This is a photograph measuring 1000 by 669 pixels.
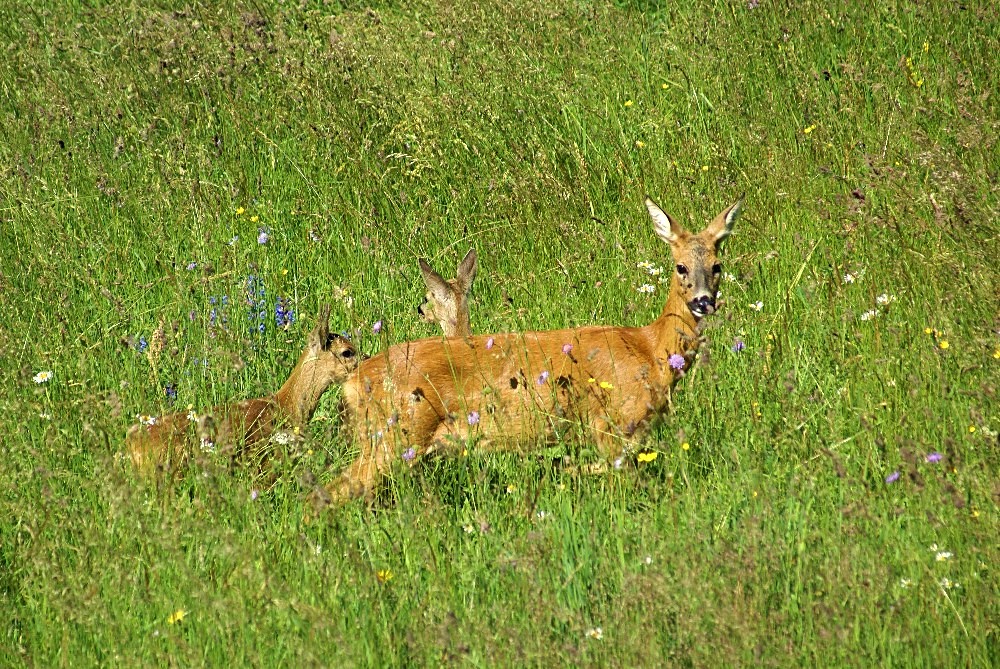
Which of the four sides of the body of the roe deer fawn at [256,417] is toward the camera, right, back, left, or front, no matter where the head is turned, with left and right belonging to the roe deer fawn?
right

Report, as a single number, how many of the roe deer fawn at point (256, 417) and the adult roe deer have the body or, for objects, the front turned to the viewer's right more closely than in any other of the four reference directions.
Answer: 2

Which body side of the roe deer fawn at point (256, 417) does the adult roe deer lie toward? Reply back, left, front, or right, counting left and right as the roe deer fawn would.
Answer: front

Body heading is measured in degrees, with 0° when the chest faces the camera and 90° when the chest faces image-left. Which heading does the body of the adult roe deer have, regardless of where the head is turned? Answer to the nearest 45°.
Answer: approximately 270°

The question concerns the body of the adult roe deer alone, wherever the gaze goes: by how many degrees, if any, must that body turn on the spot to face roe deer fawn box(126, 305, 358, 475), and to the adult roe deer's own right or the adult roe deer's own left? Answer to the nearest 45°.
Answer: approximately 135° to the adult roe deer's own right
